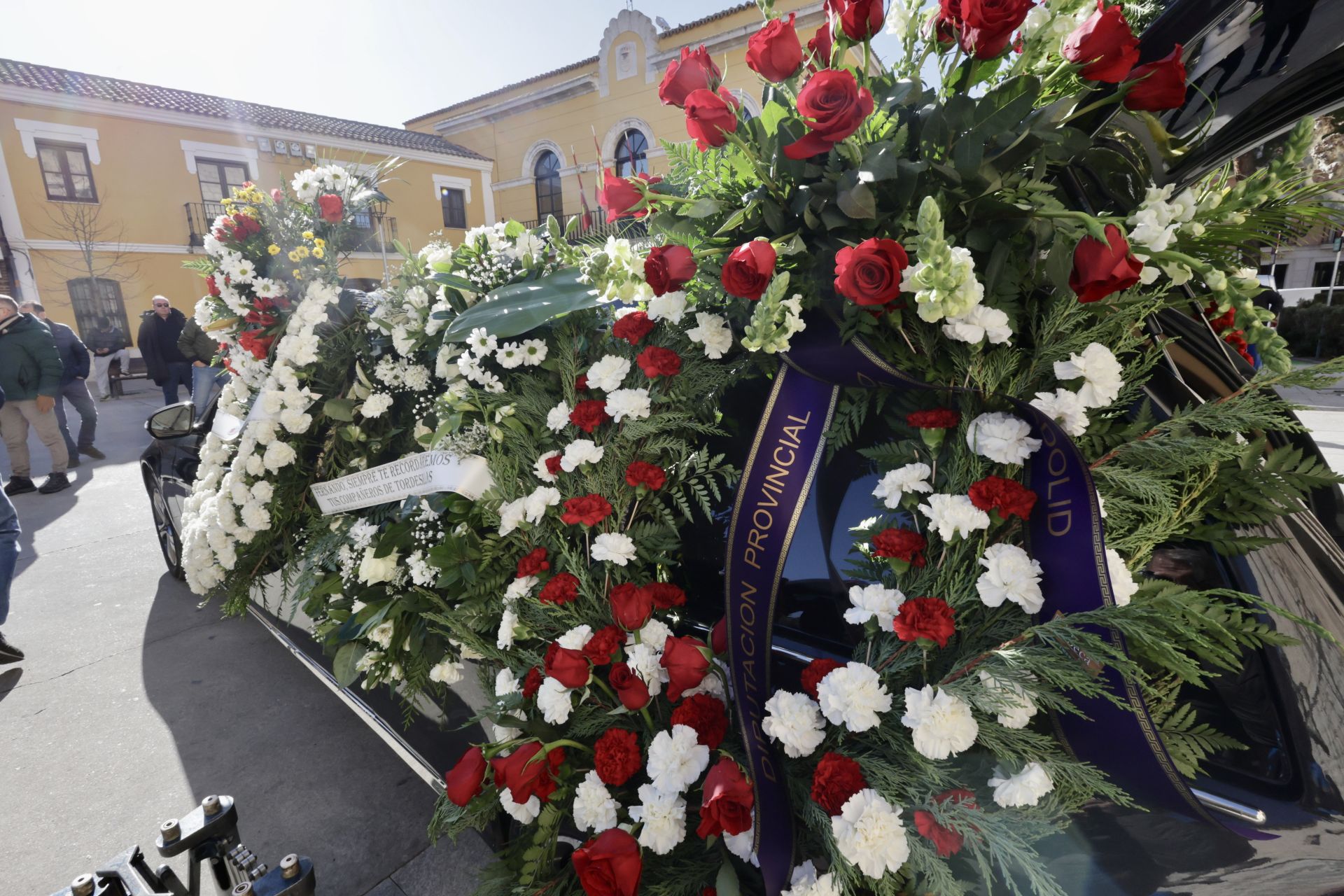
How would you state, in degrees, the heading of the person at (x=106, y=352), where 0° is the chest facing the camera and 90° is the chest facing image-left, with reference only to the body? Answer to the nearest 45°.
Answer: approximately 0°

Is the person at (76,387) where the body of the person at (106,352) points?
yes

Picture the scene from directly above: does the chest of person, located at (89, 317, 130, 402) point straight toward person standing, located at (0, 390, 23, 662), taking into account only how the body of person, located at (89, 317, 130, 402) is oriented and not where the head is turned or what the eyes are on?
yes
